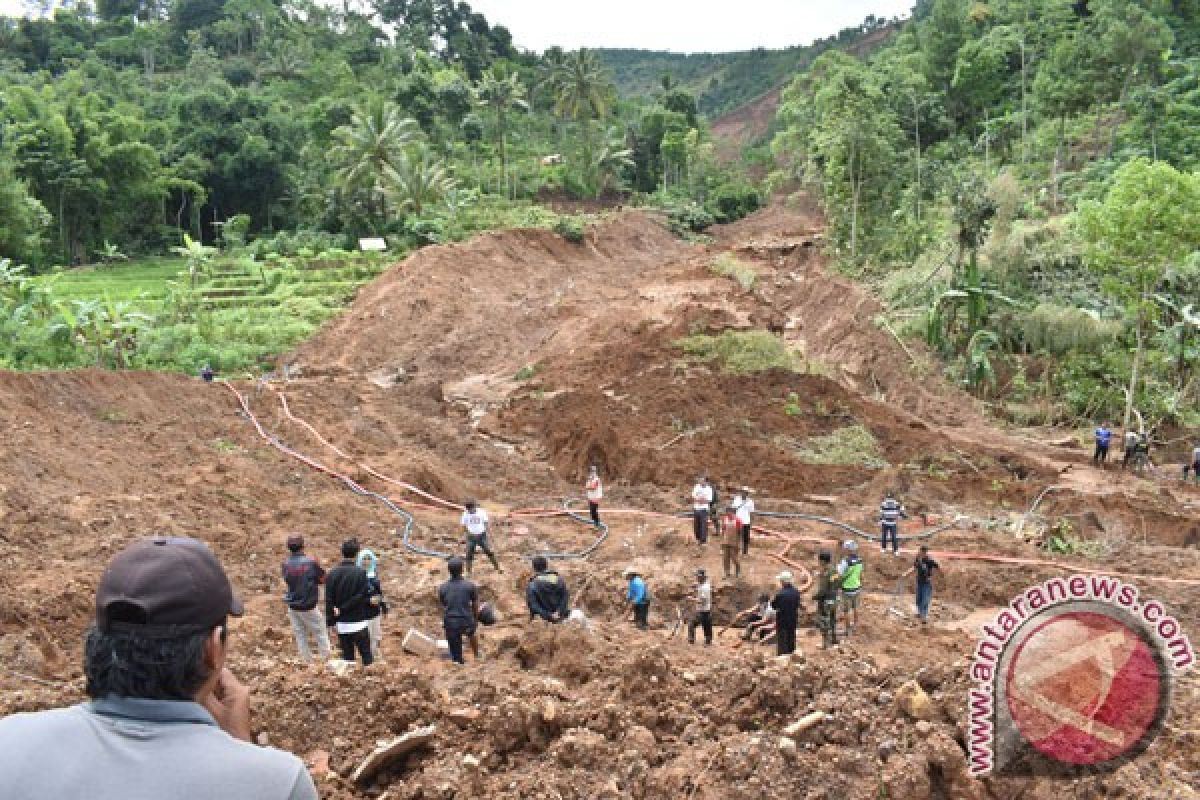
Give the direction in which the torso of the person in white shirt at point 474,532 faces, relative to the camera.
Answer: toward the camera

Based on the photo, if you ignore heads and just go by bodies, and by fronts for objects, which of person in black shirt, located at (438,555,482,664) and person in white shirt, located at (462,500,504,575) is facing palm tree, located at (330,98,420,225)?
the person in black shirt

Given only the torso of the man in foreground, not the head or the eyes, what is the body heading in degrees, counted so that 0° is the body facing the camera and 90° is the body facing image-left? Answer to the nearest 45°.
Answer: approximately 225°

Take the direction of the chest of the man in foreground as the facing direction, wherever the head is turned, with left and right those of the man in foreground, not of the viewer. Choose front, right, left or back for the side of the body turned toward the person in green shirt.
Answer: front

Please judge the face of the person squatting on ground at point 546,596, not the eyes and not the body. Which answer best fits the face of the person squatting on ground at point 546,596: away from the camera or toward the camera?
away from the camera

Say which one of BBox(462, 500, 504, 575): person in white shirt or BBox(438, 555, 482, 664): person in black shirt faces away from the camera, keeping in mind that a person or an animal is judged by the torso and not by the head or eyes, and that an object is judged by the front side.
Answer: the person in black shirt

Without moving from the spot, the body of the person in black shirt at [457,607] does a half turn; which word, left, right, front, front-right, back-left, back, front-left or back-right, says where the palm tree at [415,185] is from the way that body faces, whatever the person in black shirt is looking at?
back

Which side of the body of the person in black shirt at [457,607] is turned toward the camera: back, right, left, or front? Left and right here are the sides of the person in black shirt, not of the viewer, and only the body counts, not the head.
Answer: back

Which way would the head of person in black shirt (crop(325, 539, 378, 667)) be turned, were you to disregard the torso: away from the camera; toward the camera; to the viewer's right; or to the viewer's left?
away from the camera

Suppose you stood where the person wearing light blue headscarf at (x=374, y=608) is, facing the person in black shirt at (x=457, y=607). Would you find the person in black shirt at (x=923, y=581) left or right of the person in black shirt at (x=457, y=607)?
left

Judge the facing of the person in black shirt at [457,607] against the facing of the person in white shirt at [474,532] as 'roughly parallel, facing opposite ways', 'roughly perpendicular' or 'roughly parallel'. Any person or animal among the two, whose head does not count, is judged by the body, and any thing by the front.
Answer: roughly parallel, facing opposite ways

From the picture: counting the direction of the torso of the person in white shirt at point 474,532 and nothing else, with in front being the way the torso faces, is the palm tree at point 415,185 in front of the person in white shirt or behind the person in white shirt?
behind

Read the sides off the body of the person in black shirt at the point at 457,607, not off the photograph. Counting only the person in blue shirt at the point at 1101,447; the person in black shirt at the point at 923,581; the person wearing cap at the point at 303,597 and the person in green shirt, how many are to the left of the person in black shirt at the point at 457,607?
1

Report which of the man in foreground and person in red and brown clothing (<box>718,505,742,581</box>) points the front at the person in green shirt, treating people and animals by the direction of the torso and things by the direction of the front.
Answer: the man in foreground
